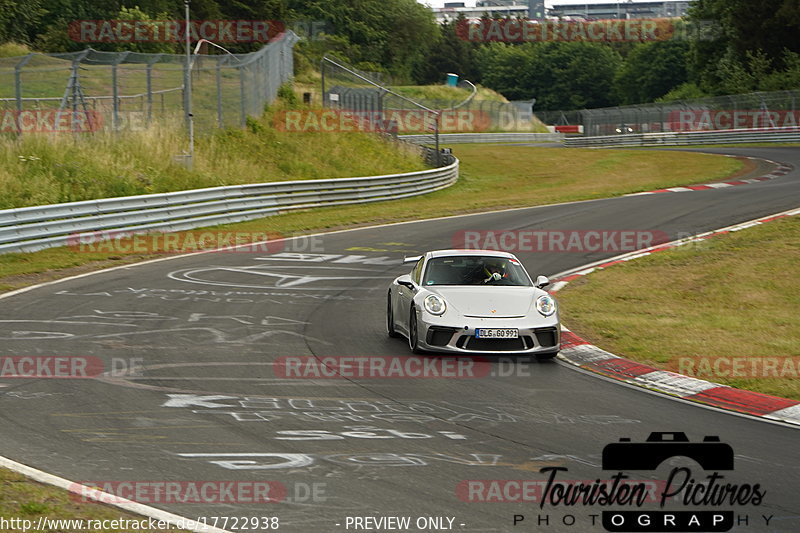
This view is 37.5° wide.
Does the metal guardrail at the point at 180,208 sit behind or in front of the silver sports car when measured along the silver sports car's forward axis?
behind

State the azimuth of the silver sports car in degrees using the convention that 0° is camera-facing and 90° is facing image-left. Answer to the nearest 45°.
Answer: approximately 0°

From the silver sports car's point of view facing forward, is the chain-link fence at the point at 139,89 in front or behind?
behind
